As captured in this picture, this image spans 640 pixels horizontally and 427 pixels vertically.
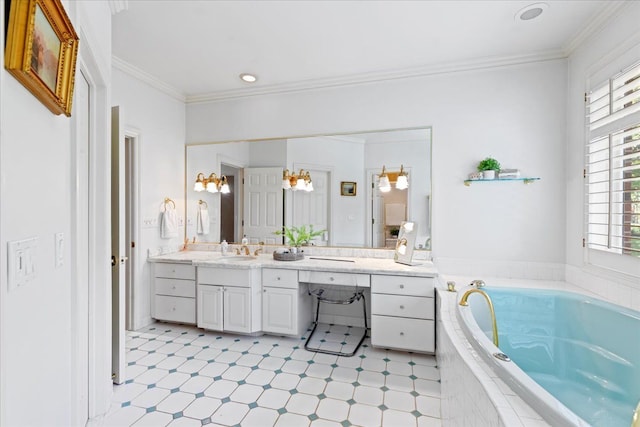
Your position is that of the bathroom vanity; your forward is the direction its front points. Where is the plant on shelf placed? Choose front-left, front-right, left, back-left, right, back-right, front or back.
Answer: left

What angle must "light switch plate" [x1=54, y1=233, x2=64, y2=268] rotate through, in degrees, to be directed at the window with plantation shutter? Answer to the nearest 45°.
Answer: approximately 45° to its left

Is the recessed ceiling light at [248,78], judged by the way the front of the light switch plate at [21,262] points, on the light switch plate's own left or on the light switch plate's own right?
on the light switch plate's own left

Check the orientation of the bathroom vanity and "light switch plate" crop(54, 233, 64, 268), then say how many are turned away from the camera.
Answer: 0

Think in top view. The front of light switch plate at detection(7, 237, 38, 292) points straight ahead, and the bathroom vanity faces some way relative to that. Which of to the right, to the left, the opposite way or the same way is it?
to the right

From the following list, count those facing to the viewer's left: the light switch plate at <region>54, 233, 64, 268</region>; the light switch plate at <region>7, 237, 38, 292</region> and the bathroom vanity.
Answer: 0

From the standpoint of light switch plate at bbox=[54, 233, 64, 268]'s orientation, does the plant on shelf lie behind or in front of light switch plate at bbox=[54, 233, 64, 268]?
in front

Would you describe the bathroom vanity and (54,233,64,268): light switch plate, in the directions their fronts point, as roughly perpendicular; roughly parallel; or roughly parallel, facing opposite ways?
roughly perpendicular

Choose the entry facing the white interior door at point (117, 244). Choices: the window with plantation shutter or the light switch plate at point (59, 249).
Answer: the window with plantation shutter

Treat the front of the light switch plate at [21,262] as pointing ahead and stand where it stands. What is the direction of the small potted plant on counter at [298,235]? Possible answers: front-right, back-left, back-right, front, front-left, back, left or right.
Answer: left

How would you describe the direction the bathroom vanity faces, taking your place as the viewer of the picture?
facing the viewer

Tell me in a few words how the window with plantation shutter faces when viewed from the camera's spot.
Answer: facing the viewer and to the left of the viewer

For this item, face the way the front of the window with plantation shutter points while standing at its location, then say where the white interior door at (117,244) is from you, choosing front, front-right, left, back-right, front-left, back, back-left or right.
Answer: front

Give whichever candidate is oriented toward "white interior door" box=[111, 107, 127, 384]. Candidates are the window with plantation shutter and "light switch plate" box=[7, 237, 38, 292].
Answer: the window with plantation shutter

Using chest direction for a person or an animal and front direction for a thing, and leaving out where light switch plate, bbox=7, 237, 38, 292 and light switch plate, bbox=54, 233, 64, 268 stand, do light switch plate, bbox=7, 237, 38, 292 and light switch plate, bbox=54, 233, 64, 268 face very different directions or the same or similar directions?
same or similar directions

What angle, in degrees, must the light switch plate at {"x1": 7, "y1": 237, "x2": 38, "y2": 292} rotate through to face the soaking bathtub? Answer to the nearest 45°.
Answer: approximately 45° to its left

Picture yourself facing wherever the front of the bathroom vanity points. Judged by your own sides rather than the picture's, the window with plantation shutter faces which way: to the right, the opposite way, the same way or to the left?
to the right

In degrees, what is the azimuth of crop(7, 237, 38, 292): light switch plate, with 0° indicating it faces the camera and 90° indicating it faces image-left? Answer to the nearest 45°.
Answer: approximately 315°

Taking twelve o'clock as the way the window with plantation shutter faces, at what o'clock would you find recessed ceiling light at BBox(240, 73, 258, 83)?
The recessed ceiling light is roughly at 1 o'clock from the window with plantation shutter.

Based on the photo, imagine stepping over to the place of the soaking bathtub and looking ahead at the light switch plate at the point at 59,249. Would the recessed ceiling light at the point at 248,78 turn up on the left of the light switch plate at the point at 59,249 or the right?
right

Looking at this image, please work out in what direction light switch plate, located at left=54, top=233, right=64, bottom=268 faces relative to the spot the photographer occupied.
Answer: facing the viewer and to the right of the viewer
